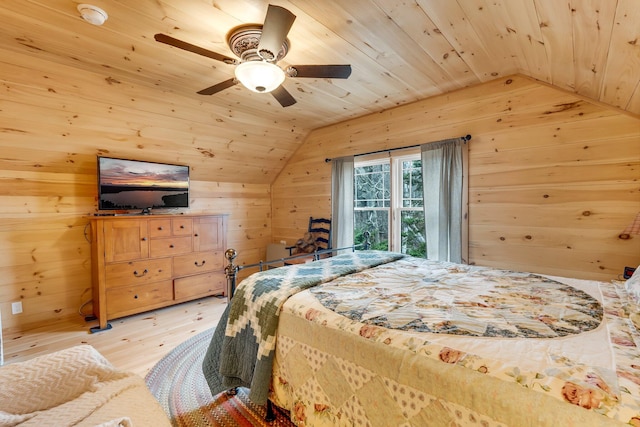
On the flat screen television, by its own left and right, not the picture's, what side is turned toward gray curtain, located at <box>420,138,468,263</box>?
front

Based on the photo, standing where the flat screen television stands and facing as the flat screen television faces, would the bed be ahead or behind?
ahead

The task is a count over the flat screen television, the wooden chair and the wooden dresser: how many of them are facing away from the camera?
0

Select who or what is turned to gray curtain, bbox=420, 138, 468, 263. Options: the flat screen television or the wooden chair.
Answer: the flat screen television

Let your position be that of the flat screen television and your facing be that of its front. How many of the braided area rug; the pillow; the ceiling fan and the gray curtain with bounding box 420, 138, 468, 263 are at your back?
0

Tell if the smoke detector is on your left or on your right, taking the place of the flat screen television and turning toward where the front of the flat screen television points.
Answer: on your right

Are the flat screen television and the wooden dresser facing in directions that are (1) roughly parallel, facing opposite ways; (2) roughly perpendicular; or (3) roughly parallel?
roughly parallel

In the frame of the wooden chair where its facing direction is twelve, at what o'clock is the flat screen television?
The flat screen television is roughly at 1 o'clock from the wooden chair.

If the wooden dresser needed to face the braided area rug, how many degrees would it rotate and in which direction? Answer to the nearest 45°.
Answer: approximately 45° to its right

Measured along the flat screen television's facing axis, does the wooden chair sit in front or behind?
in front

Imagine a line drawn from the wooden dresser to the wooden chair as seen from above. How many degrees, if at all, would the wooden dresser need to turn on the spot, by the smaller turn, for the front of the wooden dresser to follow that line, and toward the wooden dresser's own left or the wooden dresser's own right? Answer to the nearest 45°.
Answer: approximately 45° to the wooden dresser's own left

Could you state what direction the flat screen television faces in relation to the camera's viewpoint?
facing the viewer and to the right of the viewer

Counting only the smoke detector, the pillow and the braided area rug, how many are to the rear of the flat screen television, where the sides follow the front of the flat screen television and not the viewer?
0

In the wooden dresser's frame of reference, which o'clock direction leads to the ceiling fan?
The ceiling fan is roughly at 1 o'clock from the wooden dresser.

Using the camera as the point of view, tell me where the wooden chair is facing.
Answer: facing the viewer and to the left of the viewer

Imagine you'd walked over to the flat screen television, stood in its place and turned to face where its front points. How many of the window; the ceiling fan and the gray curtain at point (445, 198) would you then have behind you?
0

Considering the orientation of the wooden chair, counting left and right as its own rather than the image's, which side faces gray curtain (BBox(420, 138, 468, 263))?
left

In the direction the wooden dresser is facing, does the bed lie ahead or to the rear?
ahead
